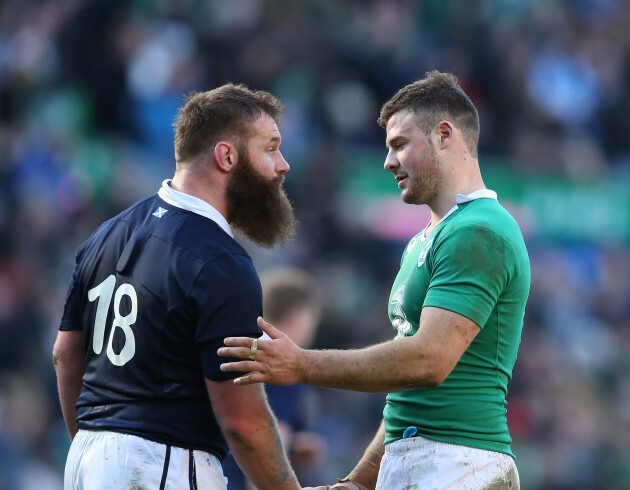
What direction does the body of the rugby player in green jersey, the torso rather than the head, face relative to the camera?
to the viewer's left

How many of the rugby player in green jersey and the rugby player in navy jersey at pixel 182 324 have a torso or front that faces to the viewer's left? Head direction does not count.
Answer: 1

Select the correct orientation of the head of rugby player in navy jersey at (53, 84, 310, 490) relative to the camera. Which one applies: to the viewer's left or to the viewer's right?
to the viewer's right

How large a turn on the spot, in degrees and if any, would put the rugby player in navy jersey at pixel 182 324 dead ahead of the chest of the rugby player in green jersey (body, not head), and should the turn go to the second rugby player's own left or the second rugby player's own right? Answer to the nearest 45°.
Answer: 0° — they already face them

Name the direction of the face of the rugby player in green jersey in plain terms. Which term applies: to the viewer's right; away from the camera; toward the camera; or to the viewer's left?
to the viewer's left

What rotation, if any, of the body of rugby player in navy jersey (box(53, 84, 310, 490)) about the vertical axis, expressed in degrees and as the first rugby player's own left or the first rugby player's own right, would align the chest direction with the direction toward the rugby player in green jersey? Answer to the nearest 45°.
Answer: approximately 45° to the first rugby player's own right

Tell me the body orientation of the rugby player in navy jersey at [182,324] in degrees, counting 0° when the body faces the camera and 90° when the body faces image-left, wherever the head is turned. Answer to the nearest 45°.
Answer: approximately 225°
